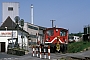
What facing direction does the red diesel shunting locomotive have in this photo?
toward the camera
